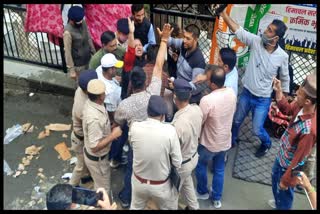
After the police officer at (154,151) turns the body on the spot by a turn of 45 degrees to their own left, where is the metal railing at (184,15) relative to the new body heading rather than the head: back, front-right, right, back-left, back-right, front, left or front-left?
front-right

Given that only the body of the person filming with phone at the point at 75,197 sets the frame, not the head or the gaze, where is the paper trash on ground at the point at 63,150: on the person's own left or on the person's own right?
on the person's own left

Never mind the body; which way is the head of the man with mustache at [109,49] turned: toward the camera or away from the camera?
toward the camera

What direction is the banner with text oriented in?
toward the camera

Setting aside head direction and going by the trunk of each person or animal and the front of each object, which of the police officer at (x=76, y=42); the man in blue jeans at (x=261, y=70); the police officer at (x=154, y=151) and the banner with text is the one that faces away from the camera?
the police officer at (x=154, y=151)

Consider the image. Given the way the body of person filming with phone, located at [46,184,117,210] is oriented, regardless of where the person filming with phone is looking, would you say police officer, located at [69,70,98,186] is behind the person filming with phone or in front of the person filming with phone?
in front

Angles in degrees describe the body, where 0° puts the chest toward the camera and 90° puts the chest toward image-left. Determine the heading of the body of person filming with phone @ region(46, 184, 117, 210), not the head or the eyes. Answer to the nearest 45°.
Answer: approximately 225°

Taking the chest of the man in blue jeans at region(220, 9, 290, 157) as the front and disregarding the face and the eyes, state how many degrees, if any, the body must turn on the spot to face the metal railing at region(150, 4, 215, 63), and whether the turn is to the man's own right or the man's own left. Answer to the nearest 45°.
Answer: approximately 90° to the man's own right

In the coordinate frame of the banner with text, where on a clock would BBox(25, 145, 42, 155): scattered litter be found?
The scattered litter is roughly at 2 o'clock from the banner with text.

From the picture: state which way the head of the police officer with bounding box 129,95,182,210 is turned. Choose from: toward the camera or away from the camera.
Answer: away from the camera

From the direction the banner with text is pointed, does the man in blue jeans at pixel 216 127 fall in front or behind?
in front

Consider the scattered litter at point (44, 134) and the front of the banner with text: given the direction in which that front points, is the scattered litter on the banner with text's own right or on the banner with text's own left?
on the banner with text's own right

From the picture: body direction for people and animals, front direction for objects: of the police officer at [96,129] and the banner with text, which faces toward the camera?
the banner with text

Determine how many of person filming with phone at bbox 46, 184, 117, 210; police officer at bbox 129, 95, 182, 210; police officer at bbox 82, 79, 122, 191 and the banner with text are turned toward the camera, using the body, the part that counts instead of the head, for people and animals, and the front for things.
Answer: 1

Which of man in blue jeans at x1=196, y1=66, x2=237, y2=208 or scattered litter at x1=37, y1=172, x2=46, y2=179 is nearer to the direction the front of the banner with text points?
the man in blue jeans

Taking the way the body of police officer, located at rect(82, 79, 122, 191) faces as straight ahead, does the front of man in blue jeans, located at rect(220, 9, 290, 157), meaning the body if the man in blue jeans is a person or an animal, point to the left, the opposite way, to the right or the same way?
the opposite way

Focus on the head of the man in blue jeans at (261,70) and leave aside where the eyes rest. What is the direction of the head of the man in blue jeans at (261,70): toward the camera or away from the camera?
toward the camera

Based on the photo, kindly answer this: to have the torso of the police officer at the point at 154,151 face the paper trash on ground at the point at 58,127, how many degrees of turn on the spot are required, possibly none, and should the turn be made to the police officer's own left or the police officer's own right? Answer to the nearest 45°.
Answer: approximately 45° to the police officer's own left
